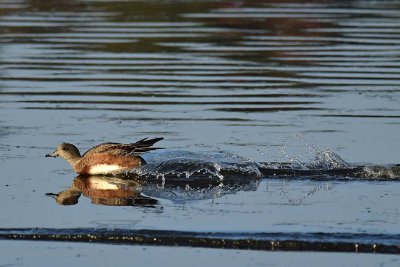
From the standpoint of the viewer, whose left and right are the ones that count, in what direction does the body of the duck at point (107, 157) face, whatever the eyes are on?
facing to the left of the viewer

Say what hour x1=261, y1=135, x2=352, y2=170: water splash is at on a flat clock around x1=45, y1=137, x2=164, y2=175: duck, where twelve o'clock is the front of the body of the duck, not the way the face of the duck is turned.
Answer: The water splash is roughly at 6 o'clock from the duck.

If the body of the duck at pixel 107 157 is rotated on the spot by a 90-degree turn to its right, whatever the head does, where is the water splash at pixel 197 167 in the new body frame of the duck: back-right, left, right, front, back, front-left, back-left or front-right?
right
